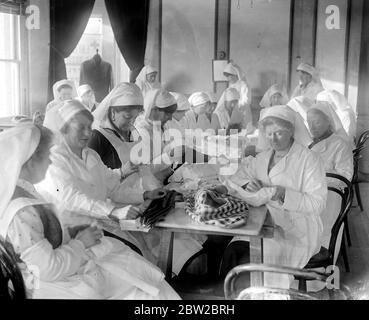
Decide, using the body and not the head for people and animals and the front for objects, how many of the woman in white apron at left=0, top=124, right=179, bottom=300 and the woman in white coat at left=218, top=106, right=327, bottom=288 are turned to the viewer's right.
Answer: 1

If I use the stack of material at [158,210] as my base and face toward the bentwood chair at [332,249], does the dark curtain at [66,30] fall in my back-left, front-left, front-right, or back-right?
back-left

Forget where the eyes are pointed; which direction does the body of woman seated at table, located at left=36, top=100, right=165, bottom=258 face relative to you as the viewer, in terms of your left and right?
facing the viewer and to the right of the viewer

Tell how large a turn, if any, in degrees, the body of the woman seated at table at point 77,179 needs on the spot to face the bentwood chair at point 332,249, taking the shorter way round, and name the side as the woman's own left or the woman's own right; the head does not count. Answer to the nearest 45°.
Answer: approximately 45° to the woman's own left

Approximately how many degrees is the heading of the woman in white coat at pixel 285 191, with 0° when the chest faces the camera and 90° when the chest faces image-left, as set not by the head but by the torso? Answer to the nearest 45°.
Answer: approximately 45°

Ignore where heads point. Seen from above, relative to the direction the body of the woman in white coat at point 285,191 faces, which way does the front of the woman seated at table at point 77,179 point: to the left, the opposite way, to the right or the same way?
to the left

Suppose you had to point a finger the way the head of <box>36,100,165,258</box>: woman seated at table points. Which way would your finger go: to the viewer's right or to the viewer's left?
to the viewer's right

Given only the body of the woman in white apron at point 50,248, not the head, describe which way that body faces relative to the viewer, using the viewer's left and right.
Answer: facing to the right of the viewer
